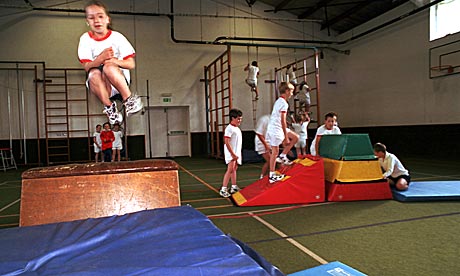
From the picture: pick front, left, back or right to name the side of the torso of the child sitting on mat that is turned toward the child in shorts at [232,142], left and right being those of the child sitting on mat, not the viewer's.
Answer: front

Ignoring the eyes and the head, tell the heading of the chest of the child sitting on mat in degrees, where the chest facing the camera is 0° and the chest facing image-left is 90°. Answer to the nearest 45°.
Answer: approximately 90°

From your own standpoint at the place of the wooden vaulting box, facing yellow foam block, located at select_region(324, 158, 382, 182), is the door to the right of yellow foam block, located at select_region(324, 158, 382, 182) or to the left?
left

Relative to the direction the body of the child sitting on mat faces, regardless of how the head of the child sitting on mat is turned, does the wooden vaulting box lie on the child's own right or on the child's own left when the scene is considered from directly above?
on the child's own left

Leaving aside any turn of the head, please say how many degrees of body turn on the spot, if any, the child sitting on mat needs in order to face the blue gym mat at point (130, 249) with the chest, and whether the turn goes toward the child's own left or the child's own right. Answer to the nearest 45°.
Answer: approximately 90° to the child's own left

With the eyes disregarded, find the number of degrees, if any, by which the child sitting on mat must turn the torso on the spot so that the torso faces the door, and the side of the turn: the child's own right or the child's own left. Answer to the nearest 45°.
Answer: approximately 45° to the child's own right
